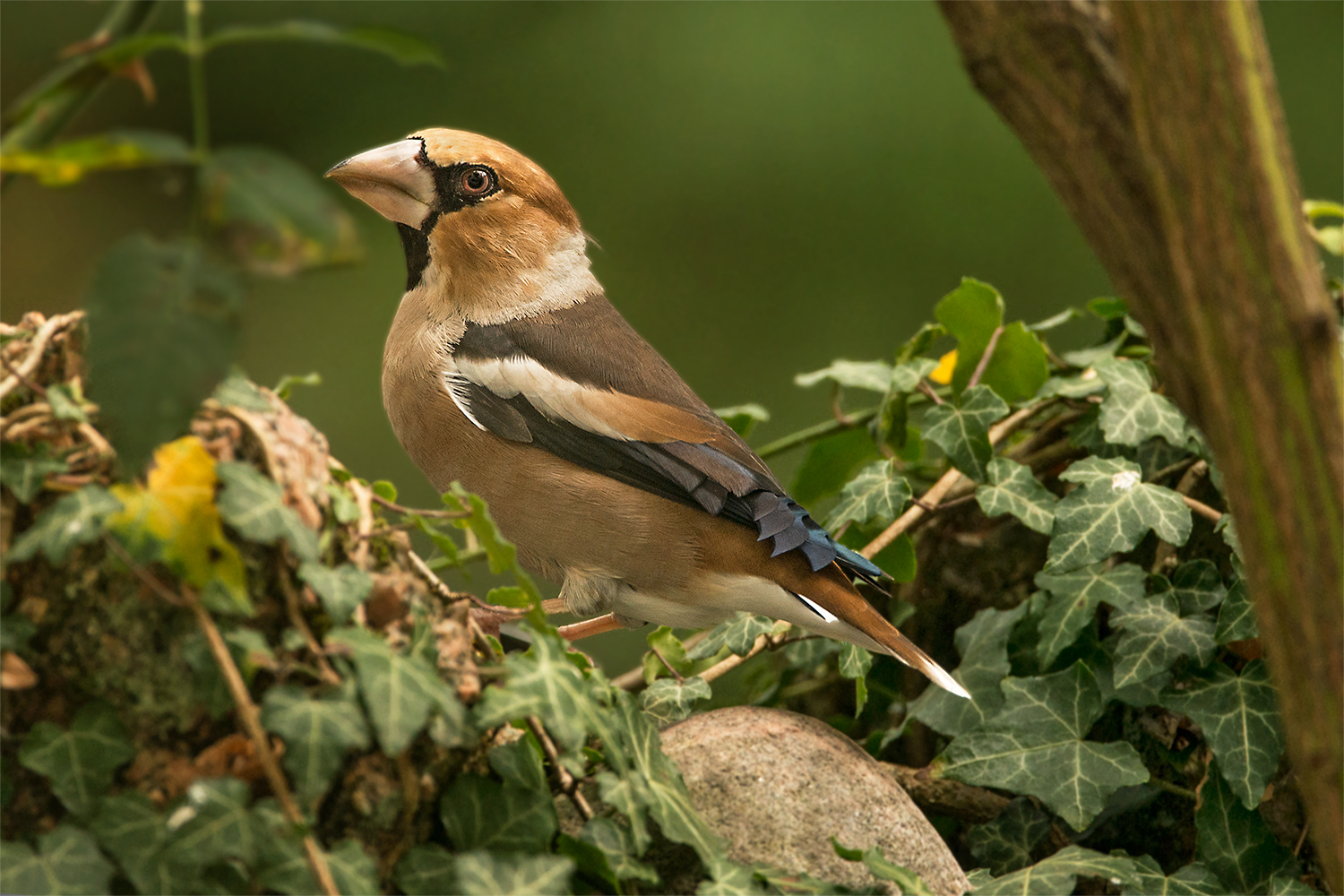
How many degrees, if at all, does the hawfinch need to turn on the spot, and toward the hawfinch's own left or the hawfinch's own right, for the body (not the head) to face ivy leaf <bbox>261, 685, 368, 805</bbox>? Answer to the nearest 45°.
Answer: approximately 90° to the hawfinch's own left

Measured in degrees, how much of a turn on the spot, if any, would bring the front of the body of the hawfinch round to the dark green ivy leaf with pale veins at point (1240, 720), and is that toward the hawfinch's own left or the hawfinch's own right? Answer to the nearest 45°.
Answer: approximately 135° to the hawfinch's own left

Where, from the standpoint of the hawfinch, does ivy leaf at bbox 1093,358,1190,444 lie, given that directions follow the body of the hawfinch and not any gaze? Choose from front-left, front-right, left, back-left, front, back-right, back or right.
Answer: back

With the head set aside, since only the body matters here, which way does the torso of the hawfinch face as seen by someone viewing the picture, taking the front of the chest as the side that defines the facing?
to the viewer's left

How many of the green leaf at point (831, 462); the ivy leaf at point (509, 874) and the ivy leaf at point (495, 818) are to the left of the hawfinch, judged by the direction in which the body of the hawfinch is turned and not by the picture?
2

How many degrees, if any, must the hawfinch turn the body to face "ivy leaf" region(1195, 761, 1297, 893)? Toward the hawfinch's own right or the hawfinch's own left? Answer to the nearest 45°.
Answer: approximately 135° to the hawfinch's own left

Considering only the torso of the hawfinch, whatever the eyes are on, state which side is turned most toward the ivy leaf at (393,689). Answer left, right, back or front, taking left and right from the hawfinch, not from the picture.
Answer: left
